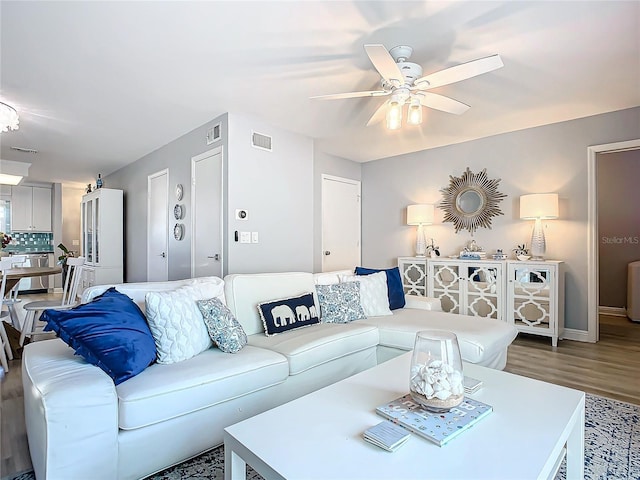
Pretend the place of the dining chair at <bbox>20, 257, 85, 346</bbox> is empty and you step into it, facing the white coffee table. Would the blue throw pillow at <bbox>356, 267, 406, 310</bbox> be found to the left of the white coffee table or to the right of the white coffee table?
left

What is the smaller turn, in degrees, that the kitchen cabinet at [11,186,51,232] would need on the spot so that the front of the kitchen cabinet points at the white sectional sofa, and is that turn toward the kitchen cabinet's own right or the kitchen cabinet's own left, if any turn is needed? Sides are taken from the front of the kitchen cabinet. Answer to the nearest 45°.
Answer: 0° — it already faces it

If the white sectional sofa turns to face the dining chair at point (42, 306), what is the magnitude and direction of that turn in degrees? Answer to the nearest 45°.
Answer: approximately 180°

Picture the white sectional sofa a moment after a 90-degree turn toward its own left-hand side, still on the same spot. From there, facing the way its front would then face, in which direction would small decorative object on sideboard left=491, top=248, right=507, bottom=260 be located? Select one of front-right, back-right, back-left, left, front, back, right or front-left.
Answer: front

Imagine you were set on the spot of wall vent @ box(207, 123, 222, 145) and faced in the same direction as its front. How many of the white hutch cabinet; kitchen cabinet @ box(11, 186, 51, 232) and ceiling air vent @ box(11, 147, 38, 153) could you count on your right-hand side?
3

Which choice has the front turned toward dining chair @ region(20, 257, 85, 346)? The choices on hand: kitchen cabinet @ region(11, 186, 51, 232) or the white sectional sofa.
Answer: the kitchen cabinet

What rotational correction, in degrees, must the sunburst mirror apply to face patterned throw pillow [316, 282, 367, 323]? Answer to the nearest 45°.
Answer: approximately 45° to its right

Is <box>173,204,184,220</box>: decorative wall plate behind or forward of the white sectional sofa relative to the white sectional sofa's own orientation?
behind

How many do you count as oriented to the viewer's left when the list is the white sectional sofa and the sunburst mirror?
0

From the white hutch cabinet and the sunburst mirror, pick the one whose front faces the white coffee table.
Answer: the sunburst mirror
